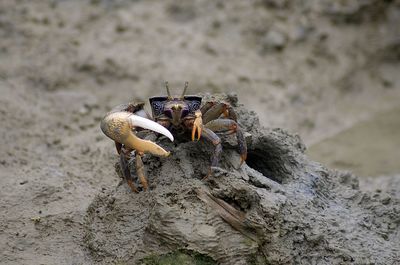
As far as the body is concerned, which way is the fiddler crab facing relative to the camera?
toward the camera
